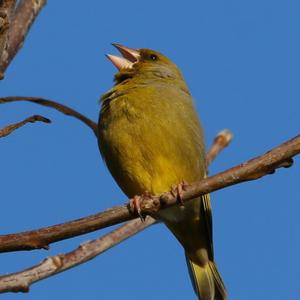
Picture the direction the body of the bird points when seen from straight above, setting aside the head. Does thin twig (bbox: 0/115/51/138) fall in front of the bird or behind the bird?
in front

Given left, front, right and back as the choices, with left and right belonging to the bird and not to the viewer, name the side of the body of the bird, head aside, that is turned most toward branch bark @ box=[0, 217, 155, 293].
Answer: right

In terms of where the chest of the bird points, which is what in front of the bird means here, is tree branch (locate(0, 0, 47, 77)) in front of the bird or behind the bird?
in front

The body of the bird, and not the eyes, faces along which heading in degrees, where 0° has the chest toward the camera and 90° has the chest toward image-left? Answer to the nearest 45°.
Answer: approximately 45°
